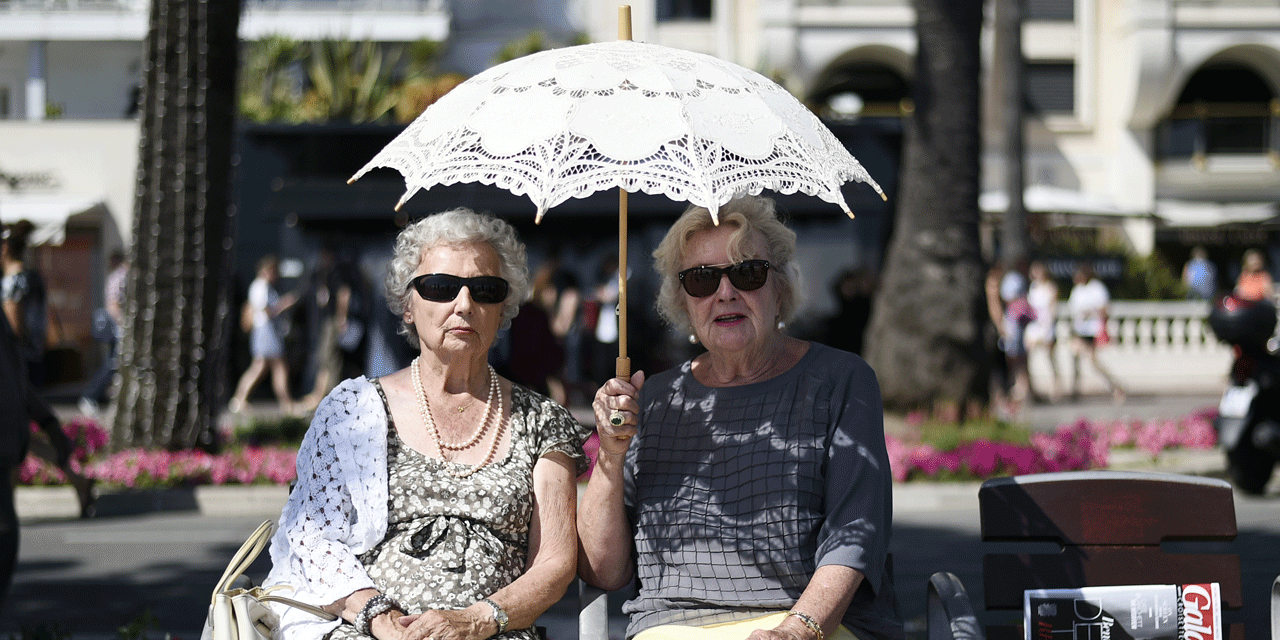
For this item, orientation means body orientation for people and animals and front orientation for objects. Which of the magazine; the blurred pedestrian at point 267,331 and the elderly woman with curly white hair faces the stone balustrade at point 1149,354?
the blurred pedestrian

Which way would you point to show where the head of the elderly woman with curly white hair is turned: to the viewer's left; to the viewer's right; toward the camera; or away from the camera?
toward the camera

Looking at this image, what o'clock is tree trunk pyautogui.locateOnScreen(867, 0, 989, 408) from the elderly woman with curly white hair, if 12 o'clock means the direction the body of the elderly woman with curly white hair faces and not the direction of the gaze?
The tree trunk is roughly at 7 o'clock from the elderly woman with curly white hair.

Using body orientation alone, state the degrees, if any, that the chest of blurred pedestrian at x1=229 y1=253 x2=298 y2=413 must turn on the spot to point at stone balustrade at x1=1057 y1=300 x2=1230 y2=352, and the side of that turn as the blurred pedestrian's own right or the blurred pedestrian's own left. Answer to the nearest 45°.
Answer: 0° — they already face it

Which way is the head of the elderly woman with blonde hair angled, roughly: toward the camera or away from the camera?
toward the camera

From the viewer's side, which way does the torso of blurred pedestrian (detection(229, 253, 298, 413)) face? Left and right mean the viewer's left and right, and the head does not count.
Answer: facing to the right of the viewer

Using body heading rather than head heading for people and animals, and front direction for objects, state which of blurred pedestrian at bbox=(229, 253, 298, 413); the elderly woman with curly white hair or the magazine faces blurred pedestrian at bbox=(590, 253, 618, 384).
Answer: blurred pedestrian at bbox=(229, 253, 298, 413)

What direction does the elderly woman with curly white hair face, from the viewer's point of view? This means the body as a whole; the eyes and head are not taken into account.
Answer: toward the camera

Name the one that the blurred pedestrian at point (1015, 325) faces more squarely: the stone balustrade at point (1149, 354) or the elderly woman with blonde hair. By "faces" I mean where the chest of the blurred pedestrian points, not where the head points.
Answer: the elderly woman with blonde hair

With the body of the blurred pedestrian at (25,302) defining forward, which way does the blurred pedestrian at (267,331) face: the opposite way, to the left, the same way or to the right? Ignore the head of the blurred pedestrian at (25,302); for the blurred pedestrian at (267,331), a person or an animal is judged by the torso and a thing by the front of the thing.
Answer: the opposite way

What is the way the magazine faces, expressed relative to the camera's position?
facing the viewer
